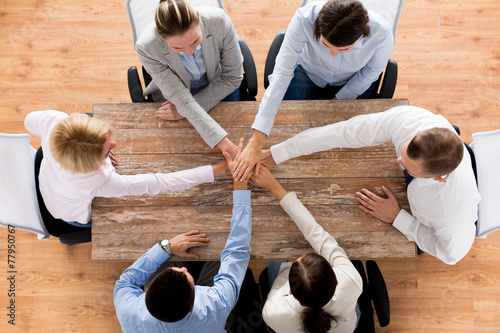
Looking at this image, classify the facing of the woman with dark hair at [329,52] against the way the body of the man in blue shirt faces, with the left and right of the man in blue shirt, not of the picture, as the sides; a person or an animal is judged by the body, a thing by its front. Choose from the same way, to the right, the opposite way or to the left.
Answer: the opposite way

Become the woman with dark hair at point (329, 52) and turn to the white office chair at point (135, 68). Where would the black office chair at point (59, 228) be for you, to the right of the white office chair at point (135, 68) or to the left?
left

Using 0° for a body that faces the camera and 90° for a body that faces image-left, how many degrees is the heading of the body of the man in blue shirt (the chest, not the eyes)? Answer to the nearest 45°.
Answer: approximately 180°

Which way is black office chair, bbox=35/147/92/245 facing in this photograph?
to the viewer's right

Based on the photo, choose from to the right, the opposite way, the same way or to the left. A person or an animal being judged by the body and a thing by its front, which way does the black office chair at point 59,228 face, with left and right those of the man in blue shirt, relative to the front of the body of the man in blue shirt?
to the right

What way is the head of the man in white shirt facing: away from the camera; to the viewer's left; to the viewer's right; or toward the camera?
to the viewer's left

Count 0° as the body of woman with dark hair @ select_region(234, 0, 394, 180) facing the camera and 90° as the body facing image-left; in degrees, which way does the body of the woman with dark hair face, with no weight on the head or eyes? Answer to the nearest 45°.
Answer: approximately 0°
